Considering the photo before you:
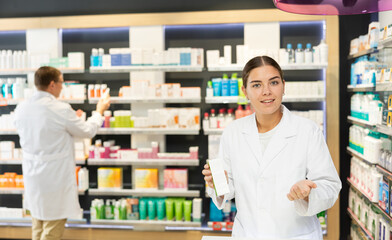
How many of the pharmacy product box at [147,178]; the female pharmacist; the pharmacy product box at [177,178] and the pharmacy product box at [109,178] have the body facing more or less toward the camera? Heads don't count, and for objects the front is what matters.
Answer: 4

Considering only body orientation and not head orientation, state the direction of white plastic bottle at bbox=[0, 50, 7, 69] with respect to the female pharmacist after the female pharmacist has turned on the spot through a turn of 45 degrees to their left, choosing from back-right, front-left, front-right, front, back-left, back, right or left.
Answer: back

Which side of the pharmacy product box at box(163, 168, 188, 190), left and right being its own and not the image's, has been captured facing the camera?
front

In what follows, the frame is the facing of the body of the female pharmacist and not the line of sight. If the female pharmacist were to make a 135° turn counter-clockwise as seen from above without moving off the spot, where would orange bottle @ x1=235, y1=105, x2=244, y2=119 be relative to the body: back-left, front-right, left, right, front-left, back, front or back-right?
front-left

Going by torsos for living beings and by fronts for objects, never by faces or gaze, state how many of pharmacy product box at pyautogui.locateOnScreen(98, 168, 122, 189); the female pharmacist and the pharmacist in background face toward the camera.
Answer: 2

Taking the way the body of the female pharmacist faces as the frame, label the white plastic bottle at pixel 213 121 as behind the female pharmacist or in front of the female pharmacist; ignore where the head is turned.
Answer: behind

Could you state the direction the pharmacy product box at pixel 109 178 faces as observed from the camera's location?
facing the viewer

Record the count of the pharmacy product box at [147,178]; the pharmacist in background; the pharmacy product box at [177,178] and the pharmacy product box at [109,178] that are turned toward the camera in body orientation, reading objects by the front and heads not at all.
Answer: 3

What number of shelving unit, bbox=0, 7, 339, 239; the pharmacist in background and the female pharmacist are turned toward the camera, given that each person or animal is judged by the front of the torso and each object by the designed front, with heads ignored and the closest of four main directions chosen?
2

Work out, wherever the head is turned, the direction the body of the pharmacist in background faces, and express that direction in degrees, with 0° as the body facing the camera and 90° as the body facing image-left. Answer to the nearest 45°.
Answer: approximately 225°

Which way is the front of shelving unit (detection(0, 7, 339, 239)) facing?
toward the camera

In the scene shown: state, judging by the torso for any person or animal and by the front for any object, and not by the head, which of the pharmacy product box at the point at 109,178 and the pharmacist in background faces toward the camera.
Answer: the pharmacy product box

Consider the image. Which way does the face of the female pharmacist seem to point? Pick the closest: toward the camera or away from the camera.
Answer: toward the camera

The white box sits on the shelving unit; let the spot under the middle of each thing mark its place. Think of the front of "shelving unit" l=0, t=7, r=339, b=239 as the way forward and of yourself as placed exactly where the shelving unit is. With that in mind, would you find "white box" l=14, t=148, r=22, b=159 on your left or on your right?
on your right
